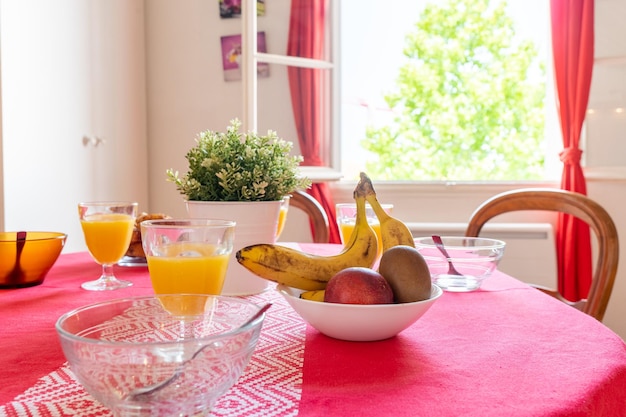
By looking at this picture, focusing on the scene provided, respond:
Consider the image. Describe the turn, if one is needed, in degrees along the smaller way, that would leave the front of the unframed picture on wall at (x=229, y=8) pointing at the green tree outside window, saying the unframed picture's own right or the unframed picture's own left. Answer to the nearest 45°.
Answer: approximately 135° to the unframed picture's own left

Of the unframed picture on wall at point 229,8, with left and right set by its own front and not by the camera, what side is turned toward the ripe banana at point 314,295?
front

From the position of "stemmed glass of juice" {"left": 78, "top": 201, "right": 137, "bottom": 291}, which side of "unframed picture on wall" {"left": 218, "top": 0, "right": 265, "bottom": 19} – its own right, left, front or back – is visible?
front

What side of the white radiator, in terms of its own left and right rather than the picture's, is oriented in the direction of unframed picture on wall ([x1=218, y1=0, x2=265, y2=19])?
right

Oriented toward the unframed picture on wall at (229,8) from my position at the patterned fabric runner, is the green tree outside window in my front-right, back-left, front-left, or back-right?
front-right

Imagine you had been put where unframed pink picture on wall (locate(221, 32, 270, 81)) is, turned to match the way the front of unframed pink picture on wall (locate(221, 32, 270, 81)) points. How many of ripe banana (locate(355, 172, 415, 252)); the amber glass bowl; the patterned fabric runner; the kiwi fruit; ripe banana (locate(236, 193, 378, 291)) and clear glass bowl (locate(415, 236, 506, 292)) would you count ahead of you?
6

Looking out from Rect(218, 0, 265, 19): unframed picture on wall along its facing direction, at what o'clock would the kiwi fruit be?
The kiwi fruit is roughly at 12 o'clock from the unframed picture on wall.

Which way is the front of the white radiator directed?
toward the camera

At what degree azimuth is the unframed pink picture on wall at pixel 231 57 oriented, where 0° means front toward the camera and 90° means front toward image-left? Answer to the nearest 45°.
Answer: approximately 0°

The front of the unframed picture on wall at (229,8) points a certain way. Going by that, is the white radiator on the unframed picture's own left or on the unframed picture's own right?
on the unframed picture's own left

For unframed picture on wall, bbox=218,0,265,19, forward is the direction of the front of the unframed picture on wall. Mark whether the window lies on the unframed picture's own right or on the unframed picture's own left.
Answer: on the unframed picture's own left

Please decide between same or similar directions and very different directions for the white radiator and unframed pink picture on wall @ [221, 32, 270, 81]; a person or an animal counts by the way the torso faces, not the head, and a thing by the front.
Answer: same or similar directions

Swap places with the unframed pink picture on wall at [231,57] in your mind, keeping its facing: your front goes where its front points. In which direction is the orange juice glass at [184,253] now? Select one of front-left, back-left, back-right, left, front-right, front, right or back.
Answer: front

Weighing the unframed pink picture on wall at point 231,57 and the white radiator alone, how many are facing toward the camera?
2

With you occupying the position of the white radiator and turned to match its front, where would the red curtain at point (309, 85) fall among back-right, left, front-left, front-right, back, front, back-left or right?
right
